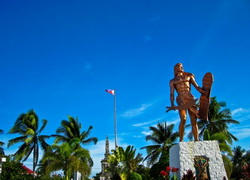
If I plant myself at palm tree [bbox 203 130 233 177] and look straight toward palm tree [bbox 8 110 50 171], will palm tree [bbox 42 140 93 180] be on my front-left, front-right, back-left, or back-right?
front-left

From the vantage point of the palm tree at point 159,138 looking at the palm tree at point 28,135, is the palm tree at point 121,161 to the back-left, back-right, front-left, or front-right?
front-left

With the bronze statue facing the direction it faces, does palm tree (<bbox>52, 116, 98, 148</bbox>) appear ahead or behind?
behind

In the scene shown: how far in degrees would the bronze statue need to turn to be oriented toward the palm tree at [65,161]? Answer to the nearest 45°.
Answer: approximately 135° to its right

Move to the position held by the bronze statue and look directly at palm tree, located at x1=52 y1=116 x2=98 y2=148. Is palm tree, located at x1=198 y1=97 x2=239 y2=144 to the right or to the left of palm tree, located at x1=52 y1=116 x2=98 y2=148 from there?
right

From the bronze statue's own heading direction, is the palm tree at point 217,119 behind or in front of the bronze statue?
behind

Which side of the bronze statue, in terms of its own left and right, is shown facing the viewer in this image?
front
